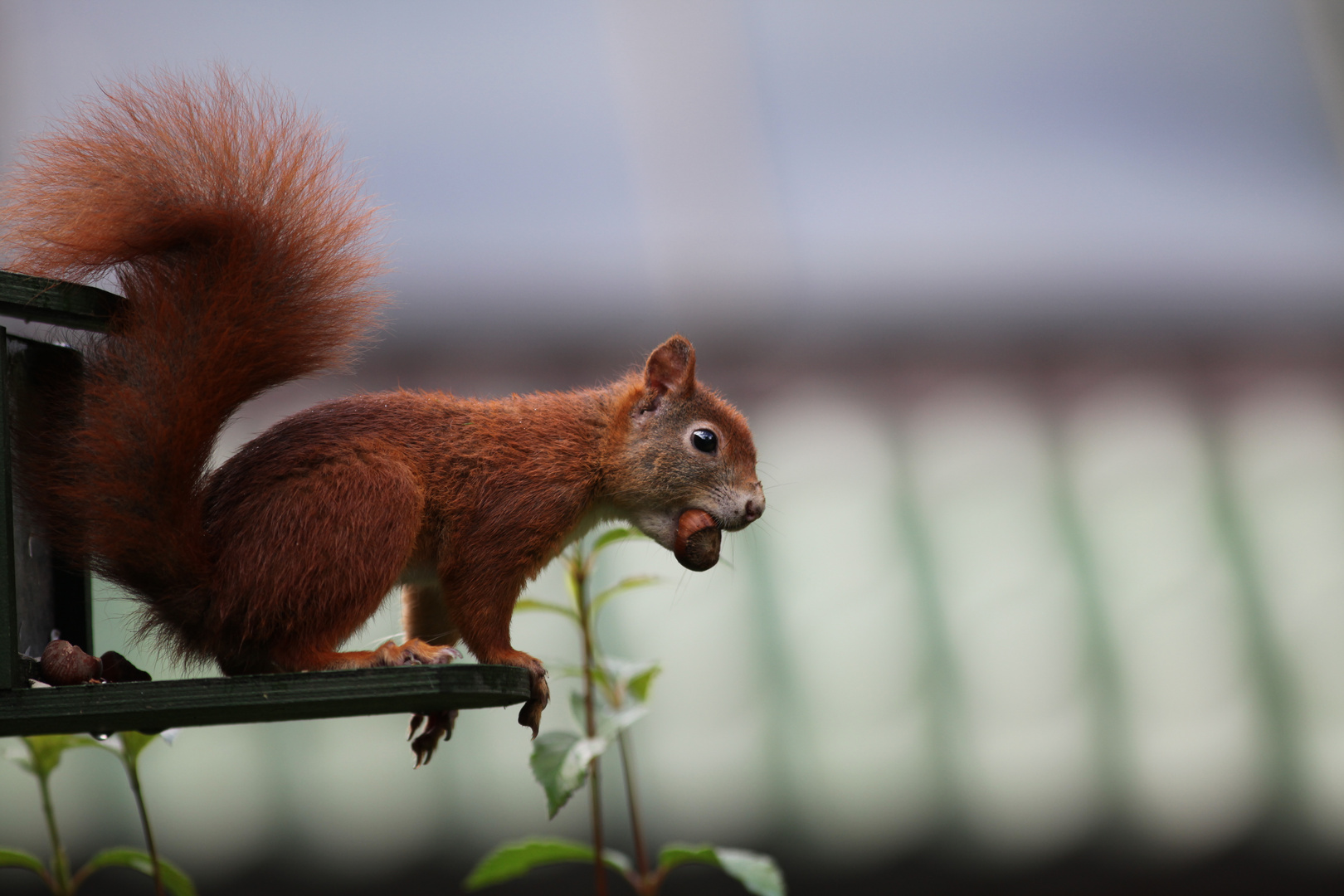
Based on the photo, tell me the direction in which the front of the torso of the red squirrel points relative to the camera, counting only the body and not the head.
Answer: to the viewer's right
